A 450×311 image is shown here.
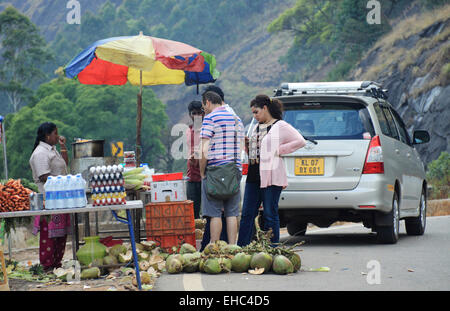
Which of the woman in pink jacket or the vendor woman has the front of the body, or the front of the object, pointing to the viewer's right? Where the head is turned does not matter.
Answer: the vendor woman

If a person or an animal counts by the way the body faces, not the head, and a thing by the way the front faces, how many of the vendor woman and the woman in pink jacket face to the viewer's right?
1

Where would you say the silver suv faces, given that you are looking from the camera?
facing away from the viewer and to the right of the viewer

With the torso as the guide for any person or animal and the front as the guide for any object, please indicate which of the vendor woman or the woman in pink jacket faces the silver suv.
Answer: the vendor woman

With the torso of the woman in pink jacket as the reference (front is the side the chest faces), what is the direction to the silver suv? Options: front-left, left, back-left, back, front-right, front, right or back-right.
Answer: back

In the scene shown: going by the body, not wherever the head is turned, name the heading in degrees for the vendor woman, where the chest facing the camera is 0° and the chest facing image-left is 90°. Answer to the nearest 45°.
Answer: approximately 270°

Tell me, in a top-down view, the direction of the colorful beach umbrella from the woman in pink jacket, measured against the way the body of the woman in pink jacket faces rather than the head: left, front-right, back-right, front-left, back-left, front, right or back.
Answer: right

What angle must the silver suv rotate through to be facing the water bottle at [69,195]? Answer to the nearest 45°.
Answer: approximately 180°
